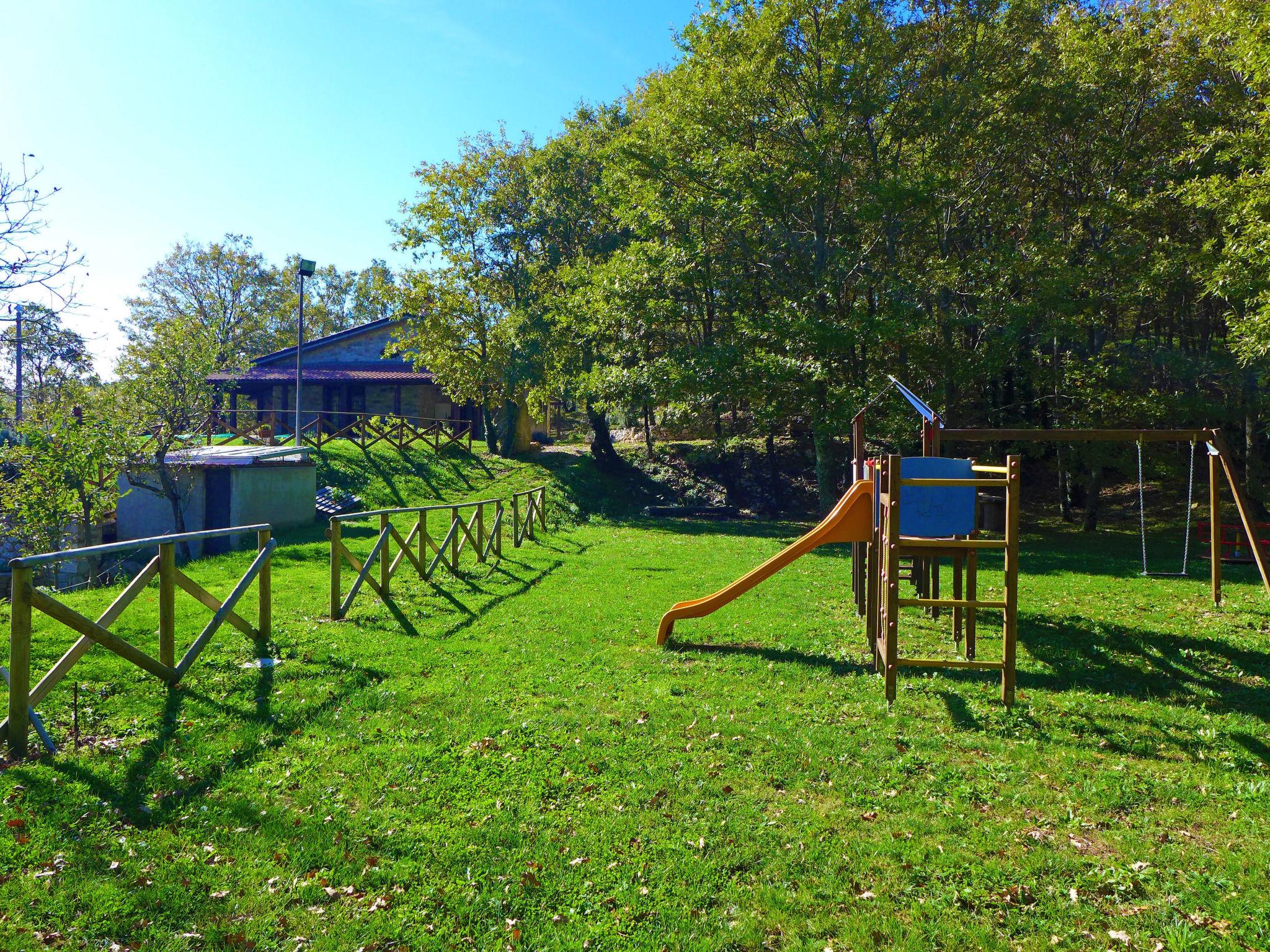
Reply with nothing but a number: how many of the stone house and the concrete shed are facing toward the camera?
2

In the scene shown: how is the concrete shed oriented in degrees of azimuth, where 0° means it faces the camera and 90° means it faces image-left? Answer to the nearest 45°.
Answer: approximately 0°

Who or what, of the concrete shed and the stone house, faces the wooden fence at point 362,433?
the stone house

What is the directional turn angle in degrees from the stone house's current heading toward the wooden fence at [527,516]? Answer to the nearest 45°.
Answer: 0° — it already faces it

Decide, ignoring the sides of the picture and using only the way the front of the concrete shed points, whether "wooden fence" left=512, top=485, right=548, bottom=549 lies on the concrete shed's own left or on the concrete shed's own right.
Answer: on the concrete shed's own left

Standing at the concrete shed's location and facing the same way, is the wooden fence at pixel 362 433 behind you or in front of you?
behind
